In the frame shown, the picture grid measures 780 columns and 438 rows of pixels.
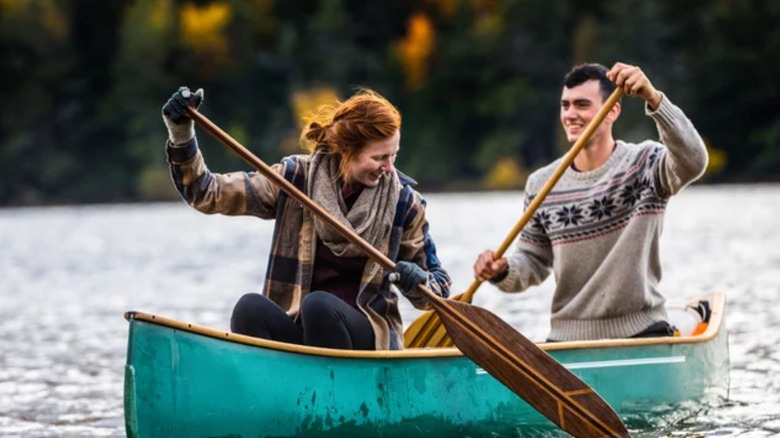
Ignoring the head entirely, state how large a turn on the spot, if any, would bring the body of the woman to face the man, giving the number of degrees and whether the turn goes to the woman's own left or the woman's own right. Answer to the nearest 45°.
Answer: approximately 135° to the woman's own left

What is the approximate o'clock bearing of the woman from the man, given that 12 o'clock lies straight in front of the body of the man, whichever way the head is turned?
The woman is roughly at 12 o'clock from the man.

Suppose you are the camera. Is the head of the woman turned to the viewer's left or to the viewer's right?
to the viewer's right

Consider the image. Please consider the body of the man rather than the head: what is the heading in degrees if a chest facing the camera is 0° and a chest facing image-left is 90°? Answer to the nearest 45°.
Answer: approximately 45°

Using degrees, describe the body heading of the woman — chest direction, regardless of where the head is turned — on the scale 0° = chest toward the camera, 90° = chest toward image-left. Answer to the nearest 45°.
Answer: approximately 0°
